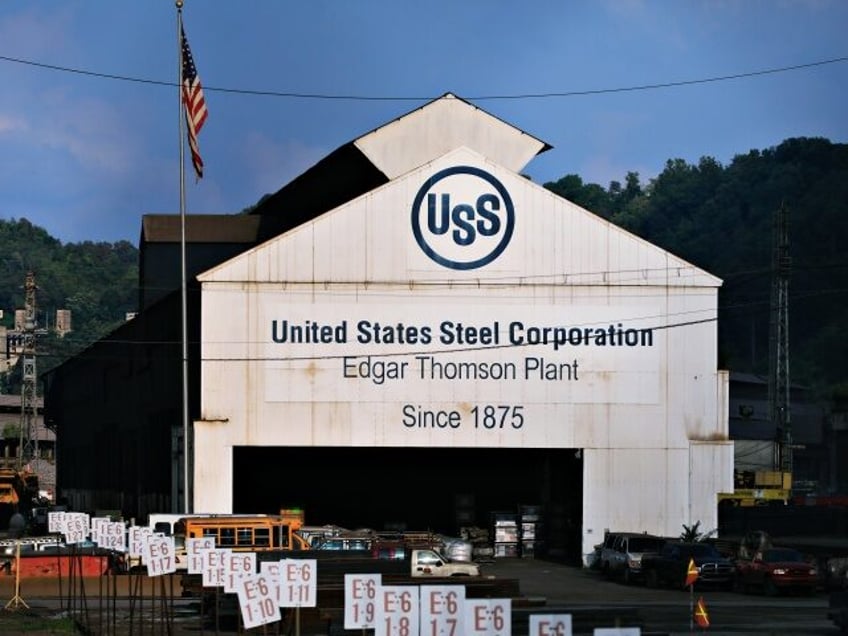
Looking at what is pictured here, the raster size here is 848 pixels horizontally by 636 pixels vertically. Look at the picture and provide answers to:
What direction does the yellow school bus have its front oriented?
to the viewer's right

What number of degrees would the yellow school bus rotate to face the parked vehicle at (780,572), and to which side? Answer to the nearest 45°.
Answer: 0° — it already faces it

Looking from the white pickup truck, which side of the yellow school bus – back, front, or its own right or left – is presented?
front
